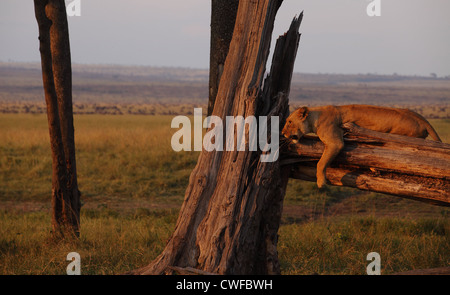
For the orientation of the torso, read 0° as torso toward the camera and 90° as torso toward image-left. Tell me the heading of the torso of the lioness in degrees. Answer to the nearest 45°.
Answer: approximately 90°

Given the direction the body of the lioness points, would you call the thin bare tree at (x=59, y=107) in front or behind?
in front
